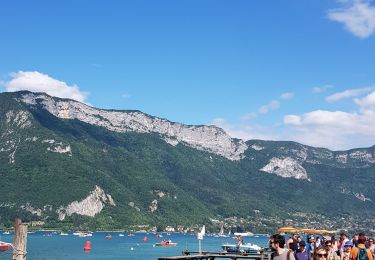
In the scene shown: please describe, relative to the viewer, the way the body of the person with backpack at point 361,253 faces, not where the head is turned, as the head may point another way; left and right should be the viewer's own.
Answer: facing away from the viewer

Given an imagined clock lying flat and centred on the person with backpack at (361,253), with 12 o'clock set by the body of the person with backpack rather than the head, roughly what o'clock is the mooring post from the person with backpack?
The mooring post is roughly at 9 o'clock from the person with backpack.

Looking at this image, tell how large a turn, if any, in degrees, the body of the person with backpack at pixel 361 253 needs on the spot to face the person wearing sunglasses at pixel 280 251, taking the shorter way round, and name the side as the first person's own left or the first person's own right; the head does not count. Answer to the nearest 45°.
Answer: approximately 135° to the first person's own left

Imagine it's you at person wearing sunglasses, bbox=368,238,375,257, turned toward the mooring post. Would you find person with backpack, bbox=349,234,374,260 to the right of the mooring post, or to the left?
left
